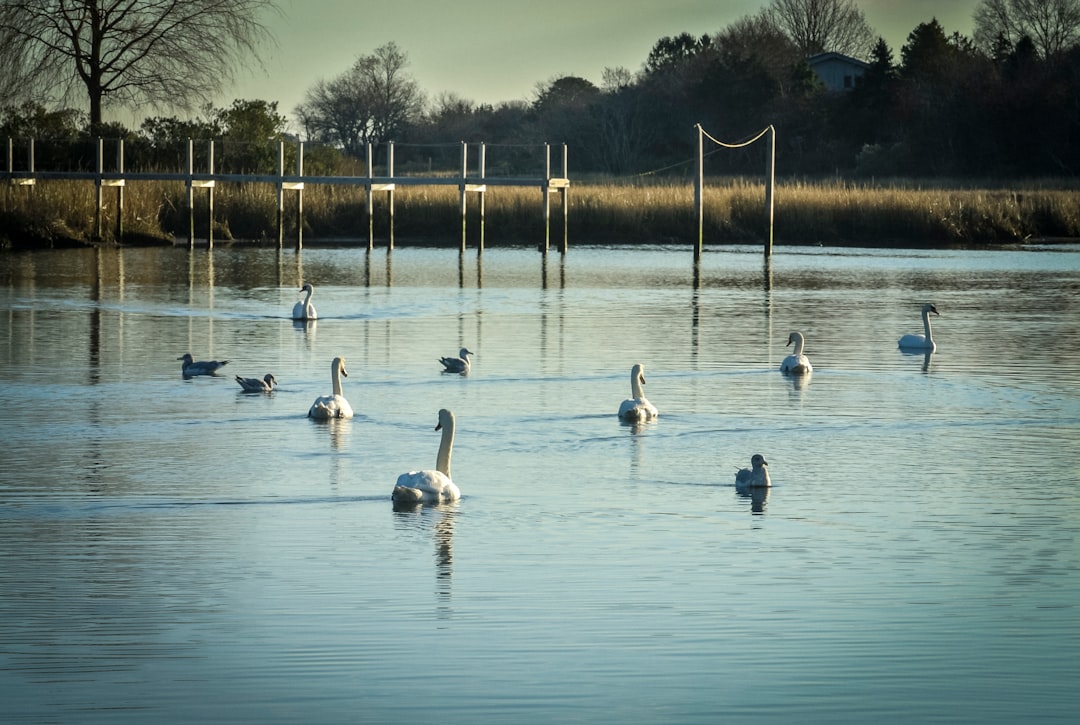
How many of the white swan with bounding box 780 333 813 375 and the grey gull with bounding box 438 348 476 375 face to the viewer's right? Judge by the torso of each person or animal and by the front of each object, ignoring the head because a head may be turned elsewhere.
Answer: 1

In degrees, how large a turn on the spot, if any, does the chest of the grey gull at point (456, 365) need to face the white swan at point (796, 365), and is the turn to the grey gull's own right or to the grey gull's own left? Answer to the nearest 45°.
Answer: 0° — it already faces it

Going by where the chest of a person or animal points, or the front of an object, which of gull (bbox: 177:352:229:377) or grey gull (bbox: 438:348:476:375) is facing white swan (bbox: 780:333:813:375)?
grey gull (bbox: 438:348:476:375)

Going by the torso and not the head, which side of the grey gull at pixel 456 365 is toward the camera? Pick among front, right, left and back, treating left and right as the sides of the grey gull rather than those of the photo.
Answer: right

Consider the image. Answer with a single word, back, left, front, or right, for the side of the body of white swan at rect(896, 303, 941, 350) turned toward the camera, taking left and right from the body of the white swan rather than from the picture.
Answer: right

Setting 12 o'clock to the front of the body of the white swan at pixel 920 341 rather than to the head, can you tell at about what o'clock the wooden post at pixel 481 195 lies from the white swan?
The wooden post is roughly at 8 o'clock from the white swan.

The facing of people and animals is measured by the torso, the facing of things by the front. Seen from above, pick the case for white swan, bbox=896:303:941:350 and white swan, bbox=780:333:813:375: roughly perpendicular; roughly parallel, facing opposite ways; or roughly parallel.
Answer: roughly perpendicular
